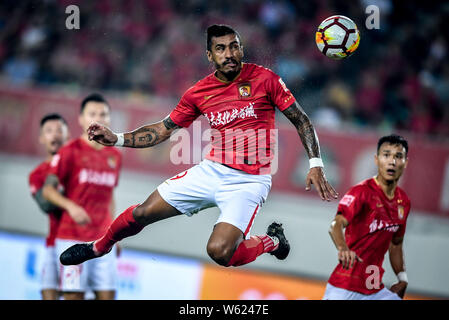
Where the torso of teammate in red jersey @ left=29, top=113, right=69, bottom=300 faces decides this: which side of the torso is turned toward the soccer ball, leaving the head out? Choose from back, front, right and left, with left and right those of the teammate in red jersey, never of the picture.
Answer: front

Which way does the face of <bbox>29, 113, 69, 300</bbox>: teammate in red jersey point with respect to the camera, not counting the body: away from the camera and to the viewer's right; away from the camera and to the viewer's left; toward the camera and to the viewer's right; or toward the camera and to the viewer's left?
toward the camera and to the viewer's right

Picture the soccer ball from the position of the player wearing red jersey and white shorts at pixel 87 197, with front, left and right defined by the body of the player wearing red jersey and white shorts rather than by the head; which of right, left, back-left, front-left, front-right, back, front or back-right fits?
front

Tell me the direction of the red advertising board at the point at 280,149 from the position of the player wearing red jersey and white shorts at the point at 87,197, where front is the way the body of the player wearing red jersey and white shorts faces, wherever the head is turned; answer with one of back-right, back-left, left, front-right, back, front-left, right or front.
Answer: left

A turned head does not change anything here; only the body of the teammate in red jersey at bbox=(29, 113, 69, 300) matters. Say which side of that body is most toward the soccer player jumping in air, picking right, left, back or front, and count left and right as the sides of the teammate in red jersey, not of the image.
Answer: front

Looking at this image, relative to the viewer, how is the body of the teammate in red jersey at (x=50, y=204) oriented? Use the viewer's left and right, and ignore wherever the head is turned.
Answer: facing the viewer and to the right of the viewer
